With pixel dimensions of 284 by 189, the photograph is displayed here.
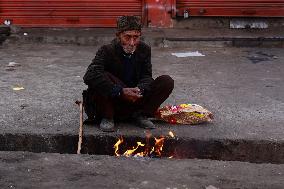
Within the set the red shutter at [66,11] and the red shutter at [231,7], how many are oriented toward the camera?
2

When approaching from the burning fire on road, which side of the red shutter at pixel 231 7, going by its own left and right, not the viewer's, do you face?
front

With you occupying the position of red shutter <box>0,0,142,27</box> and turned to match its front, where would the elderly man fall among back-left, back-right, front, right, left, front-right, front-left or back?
front

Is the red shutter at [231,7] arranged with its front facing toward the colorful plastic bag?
yes

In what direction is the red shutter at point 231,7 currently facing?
toward the camera

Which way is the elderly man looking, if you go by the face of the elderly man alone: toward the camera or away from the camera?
toward the camera

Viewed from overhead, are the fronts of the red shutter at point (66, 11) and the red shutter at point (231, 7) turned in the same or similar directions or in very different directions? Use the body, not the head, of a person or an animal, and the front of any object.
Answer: same or similar directions

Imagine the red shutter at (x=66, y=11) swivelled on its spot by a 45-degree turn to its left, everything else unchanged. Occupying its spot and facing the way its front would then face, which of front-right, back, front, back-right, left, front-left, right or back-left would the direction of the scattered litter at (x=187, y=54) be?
front

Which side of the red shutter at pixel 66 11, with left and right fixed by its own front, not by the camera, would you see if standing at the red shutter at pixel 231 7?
left

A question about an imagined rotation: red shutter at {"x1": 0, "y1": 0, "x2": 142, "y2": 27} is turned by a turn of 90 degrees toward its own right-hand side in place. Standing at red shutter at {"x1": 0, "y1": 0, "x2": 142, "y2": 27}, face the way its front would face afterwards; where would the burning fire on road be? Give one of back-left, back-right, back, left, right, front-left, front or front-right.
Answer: left

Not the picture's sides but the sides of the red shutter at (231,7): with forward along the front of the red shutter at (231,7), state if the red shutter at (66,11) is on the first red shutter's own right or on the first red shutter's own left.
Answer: on the first red shutter's own right

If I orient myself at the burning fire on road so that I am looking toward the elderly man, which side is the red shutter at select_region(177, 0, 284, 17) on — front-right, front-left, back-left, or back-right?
front-right

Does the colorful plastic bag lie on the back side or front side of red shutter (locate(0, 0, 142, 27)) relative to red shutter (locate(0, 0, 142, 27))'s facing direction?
on the front side
